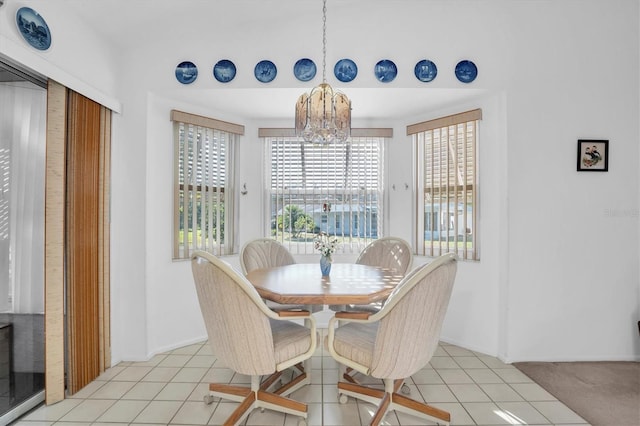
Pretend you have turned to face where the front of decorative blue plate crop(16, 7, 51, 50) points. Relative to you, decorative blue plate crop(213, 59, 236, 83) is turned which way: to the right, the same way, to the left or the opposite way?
to the right

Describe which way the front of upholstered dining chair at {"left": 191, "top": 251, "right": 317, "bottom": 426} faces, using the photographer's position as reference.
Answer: facing away from the viewer and to the right of the viewer

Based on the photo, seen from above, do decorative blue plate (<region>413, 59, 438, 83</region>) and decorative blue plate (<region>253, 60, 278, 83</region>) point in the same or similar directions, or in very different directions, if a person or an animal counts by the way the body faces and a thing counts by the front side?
same or similar directions

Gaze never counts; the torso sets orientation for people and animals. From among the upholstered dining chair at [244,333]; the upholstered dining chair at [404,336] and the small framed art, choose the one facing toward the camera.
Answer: the small framed art

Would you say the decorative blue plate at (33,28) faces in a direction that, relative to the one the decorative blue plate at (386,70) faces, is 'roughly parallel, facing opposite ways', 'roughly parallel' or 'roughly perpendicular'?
roughly perpendicular

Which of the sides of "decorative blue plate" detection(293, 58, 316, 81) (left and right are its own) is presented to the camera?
front

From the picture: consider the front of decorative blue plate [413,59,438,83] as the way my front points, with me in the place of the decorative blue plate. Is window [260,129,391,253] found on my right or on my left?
on my right

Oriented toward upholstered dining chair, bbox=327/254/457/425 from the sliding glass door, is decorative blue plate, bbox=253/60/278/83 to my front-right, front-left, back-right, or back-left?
front-left

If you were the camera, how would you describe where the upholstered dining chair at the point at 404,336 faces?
facing away from the viewer and to the left of the viewer

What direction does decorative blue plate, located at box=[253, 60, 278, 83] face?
toward the camera

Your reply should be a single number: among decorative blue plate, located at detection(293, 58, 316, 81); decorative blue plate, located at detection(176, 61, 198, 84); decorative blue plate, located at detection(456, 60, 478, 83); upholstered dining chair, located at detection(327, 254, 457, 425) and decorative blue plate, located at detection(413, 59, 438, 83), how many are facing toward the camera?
4

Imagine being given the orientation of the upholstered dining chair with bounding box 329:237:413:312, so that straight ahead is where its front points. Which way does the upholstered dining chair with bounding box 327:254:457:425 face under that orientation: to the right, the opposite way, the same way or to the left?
to the right

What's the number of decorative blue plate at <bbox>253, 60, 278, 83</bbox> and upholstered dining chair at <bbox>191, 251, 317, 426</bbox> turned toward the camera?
1

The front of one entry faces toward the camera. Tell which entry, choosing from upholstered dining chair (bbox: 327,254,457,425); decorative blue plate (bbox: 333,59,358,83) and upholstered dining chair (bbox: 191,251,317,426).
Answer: the decorative blue plate

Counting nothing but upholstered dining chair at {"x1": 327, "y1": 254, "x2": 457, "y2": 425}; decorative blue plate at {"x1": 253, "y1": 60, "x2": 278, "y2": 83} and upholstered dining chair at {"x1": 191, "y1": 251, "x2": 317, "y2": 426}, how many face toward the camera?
1
